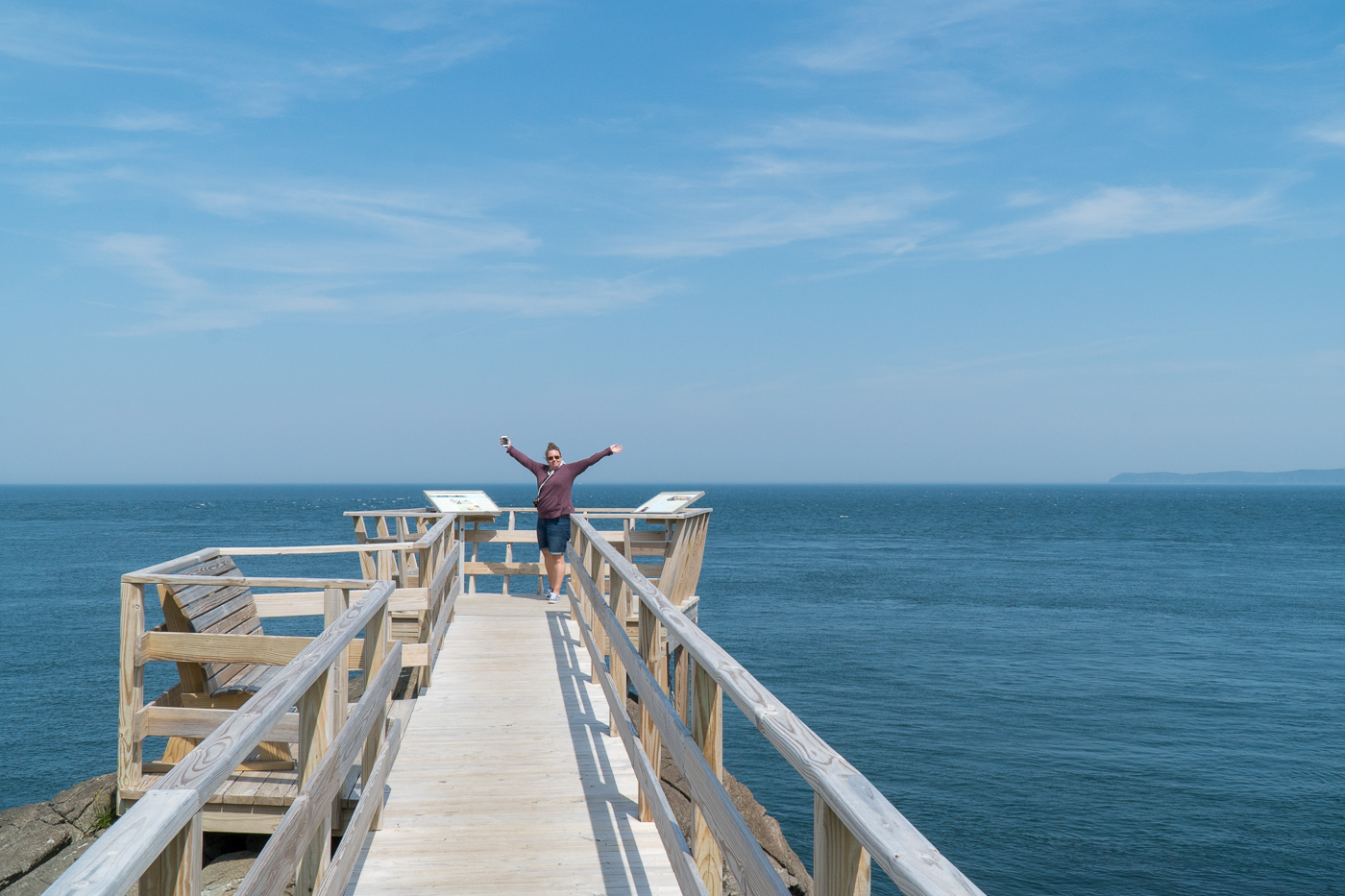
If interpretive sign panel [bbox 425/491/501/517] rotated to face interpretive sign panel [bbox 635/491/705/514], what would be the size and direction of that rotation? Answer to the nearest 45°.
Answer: approximately 45° to its left

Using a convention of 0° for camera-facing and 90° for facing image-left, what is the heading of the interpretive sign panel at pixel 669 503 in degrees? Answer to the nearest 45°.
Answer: approximately 45°

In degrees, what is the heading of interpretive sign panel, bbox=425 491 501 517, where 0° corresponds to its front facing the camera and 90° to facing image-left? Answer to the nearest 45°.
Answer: approximately 315°

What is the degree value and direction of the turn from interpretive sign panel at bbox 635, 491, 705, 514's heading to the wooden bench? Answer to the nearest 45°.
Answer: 0° — it already faces it
